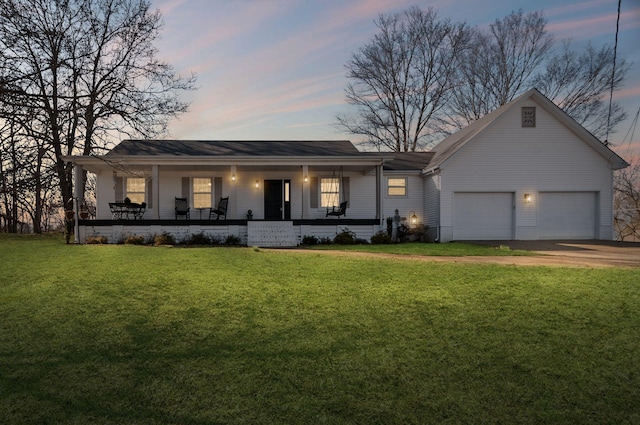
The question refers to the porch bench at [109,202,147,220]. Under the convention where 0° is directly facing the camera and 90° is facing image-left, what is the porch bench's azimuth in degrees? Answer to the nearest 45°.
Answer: approximately 0°

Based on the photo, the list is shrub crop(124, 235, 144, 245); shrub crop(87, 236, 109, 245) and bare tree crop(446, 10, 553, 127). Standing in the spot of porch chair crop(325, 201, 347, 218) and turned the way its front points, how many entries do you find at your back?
1

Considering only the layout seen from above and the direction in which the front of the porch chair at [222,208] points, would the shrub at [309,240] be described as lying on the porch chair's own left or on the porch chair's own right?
on the porch chair's own left

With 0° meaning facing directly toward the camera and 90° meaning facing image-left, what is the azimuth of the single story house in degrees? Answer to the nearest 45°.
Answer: approximately 0°

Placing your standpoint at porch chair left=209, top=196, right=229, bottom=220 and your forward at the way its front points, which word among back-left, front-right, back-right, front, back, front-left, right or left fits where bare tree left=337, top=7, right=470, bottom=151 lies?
back

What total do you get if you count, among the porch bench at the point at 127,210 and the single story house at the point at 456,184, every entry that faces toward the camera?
2

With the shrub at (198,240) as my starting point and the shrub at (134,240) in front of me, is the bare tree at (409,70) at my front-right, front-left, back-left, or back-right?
back-right

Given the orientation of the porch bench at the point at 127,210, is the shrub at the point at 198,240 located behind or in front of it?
in front

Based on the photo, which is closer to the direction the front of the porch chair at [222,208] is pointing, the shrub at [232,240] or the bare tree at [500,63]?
the shrub

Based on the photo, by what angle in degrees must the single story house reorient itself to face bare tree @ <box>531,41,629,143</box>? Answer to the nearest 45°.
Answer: approximately 135° to its left
